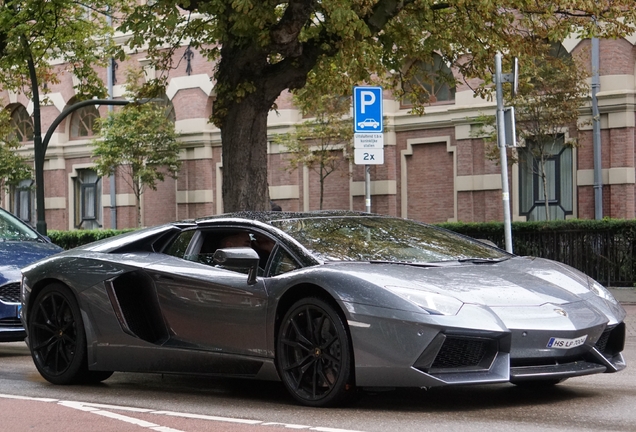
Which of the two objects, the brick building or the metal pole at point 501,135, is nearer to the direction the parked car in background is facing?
the metal pole

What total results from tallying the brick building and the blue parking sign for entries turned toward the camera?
2

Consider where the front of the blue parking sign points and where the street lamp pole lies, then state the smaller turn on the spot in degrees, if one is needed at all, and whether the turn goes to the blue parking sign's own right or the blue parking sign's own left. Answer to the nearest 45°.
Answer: approximately 135° to the blue parking sign's own right

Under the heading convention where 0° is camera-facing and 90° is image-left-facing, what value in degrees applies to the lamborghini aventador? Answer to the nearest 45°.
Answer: approximately 315°

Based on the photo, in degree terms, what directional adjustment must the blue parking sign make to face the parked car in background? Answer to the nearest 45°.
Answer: approximately 45° to its right

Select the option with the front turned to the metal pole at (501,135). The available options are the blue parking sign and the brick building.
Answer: the brick building

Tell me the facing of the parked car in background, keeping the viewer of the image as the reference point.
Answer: facing the viewer and to the right of the viewer

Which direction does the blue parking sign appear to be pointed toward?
toward the camera

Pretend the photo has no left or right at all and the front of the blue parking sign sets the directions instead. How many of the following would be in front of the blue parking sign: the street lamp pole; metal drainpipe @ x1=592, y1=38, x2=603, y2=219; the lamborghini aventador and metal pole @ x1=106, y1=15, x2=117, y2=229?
1

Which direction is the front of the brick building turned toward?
toward the camera

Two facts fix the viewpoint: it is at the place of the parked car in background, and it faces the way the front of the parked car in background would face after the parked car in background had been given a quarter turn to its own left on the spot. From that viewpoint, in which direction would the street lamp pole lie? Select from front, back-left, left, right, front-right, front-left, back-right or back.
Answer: front-left

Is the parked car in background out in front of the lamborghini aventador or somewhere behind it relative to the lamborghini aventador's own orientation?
behind

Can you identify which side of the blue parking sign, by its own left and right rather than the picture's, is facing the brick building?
back

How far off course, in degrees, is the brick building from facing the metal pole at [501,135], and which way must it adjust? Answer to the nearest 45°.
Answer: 0° — it already faces it

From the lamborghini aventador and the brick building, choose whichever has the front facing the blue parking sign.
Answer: the brick building
